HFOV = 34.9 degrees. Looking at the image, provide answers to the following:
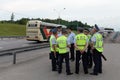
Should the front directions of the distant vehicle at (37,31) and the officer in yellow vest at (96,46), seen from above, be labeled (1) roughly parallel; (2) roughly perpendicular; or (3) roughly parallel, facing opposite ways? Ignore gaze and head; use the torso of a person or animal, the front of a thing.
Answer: roughly perpendicular

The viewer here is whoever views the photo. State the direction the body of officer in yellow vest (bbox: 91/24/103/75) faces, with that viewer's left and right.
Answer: facing away from the viewer and to the left of the viewer
